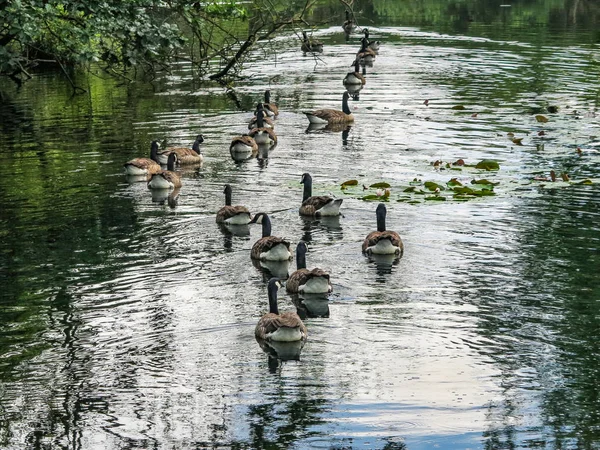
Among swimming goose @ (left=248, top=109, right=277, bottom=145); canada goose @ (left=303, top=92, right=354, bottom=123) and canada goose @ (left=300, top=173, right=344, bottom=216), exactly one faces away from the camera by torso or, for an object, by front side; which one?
the swimming goose

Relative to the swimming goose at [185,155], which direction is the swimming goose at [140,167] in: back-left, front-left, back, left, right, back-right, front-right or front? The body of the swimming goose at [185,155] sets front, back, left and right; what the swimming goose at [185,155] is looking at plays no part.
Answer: back-right

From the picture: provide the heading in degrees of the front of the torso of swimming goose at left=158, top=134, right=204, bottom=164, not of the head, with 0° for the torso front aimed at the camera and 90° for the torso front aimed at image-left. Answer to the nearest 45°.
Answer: approximately 270°

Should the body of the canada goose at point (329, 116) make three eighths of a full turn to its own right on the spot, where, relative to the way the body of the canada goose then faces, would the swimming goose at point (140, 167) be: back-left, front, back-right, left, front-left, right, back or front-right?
front

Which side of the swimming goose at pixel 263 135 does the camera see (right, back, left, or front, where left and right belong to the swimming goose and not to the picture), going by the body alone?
back

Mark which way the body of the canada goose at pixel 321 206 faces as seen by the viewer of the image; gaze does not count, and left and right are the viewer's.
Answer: facing to the left of the viewer

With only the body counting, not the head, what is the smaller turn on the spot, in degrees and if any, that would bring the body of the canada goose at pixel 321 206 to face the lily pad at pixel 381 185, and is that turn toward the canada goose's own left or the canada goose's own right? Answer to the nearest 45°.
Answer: approximately 135° to the canada goose's own right

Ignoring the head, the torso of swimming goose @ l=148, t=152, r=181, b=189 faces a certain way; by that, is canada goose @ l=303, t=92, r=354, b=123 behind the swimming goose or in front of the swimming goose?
in front

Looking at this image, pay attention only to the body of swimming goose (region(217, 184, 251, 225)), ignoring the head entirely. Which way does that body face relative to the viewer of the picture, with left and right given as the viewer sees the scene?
facing away from the viewer and to the left of the viewer

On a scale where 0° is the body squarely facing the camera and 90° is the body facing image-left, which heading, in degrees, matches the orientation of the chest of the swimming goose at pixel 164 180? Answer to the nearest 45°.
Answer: approximately 225°

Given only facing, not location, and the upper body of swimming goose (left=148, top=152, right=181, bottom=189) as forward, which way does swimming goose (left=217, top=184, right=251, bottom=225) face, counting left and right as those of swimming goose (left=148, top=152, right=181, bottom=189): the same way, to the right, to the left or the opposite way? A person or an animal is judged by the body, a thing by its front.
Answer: to the left

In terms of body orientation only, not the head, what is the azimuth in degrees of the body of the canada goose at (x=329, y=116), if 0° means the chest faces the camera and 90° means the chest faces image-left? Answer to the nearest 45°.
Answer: approximately 270°

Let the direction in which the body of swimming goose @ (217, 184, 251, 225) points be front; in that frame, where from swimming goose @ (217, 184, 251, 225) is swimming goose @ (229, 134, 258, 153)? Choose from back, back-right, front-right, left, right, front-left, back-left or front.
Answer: front-right

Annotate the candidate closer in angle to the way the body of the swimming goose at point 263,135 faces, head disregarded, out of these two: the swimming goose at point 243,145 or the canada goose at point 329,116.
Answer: the canada goose

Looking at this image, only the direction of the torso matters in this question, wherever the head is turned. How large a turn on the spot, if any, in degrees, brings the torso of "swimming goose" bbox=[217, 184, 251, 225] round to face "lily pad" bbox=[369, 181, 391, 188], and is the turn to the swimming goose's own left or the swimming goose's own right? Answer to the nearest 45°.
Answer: approximately 90° to the swimming goose's own right
